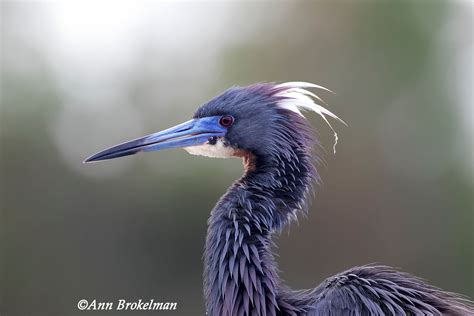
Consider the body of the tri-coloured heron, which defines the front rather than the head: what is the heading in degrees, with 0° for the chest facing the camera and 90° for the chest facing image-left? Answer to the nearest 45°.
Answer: approximately 90°
